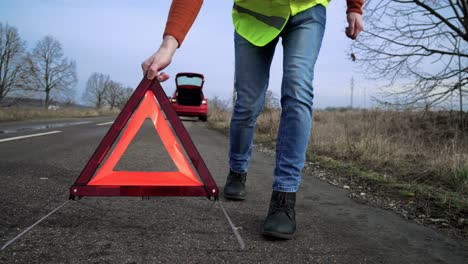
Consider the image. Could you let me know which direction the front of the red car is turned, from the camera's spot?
facing away from the viewer
